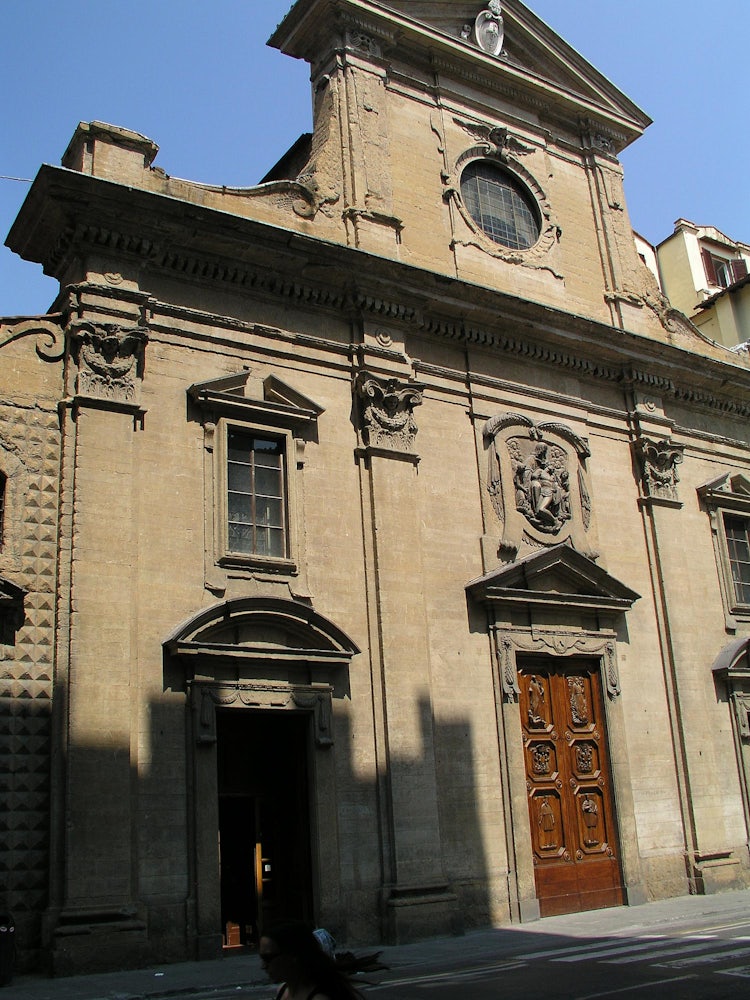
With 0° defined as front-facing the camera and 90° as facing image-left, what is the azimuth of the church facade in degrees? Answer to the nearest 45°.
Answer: approximately 315°
